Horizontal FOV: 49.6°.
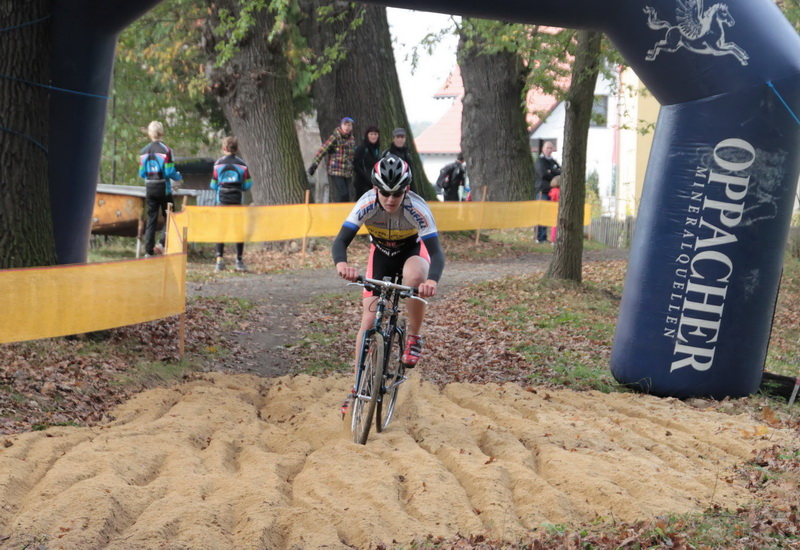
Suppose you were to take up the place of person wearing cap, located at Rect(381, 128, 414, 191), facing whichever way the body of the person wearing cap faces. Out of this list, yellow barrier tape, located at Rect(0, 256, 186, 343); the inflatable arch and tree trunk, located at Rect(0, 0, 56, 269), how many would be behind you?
0

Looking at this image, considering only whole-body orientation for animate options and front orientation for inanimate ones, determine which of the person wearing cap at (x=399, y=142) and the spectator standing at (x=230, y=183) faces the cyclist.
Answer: the person wearing cap

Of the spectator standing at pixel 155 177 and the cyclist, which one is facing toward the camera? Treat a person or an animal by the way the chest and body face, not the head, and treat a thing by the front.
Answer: the cyclist

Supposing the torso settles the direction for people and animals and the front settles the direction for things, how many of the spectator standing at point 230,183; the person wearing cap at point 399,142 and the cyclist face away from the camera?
1

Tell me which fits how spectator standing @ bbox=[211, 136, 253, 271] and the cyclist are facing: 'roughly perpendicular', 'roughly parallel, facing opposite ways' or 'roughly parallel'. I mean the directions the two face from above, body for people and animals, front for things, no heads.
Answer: roughly parallel, facing opposite ways

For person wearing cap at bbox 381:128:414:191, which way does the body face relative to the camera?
toward the camera

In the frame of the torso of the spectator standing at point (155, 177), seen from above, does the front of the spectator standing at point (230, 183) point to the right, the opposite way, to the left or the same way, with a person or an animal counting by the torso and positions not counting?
the same way

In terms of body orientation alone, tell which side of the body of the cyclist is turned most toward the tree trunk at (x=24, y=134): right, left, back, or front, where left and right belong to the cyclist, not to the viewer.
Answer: right

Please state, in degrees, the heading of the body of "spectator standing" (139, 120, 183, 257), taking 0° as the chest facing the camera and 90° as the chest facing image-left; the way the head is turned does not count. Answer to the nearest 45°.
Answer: approximately 180°

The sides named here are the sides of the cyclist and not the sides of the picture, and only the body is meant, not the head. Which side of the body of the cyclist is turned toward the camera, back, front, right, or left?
front

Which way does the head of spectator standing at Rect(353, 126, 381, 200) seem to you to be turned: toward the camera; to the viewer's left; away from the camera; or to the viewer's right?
toward the camera

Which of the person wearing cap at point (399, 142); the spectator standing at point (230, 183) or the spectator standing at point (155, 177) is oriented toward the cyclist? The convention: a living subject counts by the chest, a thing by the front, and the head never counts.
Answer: the person wearing cap

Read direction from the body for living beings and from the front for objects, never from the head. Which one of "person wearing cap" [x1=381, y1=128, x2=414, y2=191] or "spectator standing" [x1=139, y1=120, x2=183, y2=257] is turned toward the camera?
the person wearing cap

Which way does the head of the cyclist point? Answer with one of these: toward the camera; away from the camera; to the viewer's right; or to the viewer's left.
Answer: toward the camera

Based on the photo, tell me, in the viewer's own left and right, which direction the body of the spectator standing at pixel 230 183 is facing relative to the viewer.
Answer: facing away from the viewer

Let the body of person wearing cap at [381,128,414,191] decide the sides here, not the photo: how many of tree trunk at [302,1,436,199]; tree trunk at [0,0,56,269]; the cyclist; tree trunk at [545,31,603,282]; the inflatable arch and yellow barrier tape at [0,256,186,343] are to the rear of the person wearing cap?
1

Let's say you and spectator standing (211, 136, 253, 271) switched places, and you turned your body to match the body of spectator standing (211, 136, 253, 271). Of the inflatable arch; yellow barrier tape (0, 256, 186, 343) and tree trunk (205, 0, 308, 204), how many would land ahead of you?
1

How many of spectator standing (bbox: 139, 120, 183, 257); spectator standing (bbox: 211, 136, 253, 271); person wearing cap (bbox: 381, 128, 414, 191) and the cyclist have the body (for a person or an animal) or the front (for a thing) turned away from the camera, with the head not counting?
2

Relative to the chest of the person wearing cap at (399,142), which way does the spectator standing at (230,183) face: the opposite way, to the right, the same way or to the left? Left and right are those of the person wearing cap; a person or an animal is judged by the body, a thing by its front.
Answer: the opposite way

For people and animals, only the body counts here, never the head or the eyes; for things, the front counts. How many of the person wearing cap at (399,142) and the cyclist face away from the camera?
0
